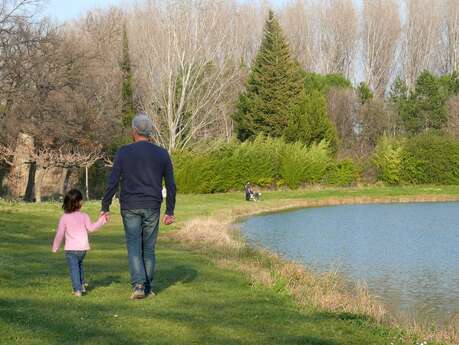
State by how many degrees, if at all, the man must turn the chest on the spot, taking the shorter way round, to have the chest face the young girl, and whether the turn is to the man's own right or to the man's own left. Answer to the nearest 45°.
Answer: approximately 45° to the man's own left

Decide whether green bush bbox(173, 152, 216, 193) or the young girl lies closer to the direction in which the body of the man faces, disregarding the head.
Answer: the green bush

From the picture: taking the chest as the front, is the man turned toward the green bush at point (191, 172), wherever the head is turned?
yes

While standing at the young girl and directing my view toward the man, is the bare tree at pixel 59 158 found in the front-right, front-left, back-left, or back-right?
back-left

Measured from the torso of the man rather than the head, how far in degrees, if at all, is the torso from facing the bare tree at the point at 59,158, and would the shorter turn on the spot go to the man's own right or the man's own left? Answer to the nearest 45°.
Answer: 0° — they already face it

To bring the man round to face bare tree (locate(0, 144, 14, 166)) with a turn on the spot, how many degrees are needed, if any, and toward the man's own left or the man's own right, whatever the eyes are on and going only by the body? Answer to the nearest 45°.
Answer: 0° — they already face it

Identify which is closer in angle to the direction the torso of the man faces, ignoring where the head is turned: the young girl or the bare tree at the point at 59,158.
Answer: the bare tree

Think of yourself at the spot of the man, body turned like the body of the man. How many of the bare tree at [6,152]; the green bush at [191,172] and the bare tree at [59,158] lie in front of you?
3

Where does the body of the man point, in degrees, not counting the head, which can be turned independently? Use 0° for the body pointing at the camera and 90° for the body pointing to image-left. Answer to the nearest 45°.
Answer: approximately 180°

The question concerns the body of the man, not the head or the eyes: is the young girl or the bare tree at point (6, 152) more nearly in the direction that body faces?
the bare tree
